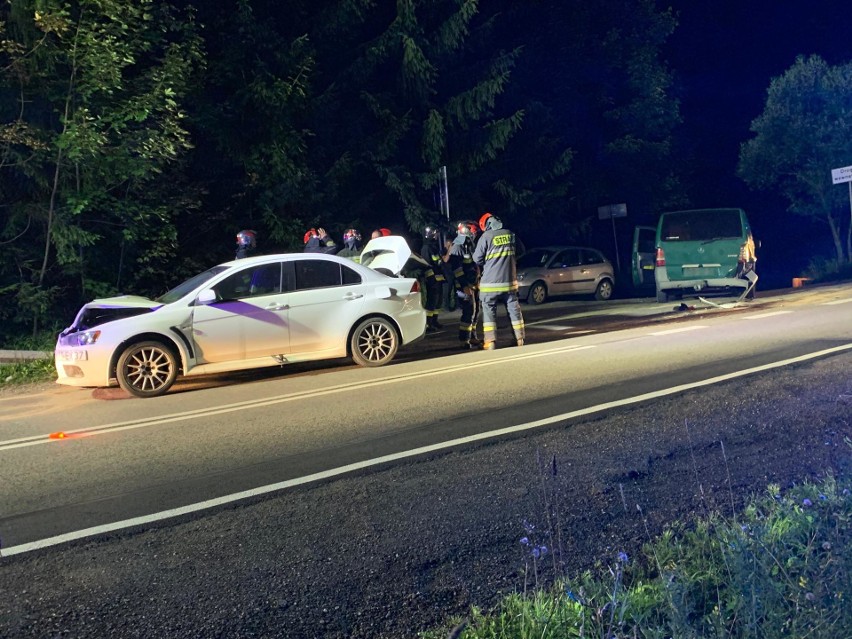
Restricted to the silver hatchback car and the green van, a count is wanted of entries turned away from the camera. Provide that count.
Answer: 1

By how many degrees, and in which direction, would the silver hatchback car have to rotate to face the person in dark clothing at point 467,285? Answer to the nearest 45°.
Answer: approximately 45° to its left

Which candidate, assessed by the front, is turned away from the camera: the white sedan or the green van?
the green van

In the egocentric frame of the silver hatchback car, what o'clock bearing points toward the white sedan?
The white sedan is roughly at 11 o'clock from the silver hatchback car.

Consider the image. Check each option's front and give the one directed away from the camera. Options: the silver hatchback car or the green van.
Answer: the green van

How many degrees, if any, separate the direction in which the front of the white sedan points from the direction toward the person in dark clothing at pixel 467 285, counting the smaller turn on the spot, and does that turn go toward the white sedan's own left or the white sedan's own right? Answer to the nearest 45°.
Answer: approximately 180°

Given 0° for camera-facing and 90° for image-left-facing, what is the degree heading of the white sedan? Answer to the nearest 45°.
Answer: approximately 45°

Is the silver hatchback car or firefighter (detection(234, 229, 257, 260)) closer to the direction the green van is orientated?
the silver hatchback car

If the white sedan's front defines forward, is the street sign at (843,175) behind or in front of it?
behind

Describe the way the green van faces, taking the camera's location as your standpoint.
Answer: facing away from the viewer

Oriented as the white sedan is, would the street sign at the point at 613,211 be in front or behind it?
behind
